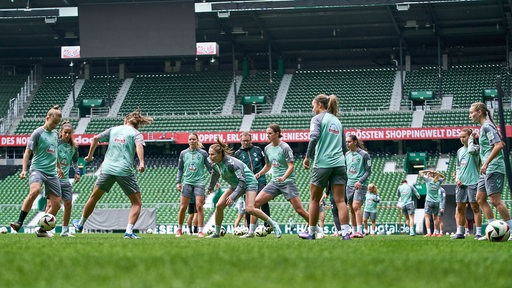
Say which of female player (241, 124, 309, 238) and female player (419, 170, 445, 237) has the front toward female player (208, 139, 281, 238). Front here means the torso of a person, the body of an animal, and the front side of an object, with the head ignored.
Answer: female player (241, 124, 309, 238)

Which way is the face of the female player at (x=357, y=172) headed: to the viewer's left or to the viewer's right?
to the viewer's left

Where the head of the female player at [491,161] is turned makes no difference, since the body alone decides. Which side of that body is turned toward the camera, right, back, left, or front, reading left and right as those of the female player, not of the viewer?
left

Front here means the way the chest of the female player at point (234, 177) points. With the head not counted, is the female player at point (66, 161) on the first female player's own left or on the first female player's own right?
on the first female player's own right

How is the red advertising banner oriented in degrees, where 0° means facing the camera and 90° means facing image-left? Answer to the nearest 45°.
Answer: approximately 0°

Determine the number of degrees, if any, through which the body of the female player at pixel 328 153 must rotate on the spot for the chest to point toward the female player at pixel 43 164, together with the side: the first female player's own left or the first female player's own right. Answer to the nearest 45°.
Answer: approximately 45° to the first female player's own left

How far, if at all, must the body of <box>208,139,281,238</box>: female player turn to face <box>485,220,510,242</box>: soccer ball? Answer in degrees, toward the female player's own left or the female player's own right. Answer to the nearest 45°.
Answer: approximately 90° to the female player's own left

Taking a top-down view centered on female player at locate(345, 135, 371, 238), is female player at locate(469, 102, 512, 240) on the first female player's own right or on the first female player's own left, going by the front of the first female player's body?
on the first female player's own left

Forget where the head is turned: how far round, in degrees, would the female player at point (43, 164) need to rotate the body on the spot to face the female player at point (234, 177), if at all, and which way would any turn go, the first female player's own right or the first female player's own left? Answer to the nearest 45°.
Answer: approximately 45° to the first female player's own left

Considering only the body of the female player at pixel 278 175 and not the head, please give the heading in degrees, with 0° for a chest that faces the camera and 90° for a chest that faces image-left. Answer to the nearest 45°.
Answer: approximately 45°

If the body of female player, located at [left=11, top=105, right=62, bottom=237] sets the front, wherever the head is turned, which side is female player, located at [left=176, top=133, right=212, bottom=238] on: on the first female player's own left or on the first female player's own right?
on the first female player's own left

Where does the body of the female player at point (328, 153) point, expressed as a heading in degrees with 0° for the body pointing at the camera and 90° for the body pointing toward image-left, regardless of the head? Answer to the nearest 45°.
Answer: approximately 135°

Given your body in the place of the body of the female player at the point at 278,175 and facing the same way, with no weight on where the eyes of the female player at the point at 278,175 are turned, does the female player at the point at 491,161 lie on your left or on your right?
on your left

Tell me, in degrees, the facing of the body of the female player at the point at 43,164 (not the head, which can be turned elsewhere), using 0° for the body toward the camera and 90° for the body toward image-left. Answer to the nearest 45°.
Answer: approximately 315°
